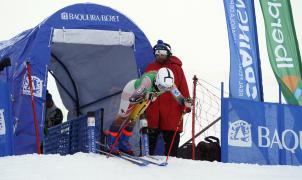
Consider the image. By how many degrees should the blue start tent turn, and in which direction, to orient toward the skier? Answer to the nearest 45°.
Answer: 0° — it already faces them

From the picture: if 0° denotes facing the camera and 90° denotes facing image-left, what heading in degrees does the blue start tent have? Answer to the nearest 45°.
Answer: approximately 315°

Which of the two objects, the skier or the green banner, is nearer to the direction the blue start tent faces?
the skier

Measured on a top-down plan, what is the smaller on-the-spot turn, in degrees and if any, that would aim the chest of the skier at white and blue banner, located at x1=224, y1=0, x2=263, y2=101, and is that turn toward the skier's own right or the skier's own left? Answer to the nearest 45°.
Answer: approximately 90° to the skier's own left

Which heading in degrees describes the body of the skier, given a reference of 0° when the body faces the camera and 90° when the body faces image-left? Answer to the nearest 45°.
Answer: approximately 315°
